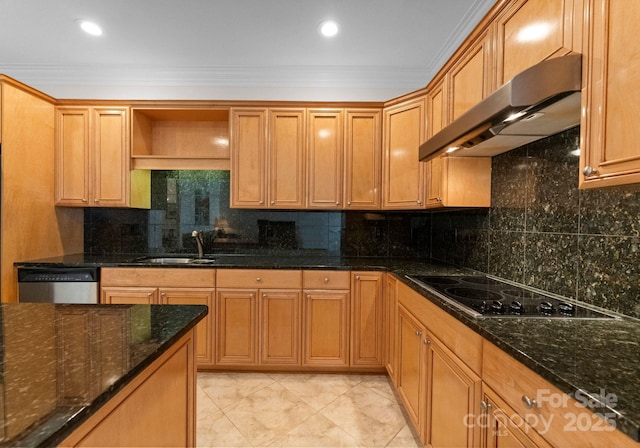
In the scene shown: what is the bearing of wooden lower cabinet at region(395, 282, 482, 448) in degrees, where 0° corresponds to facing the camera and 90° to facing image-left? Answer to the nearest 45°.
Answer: approximately 45°

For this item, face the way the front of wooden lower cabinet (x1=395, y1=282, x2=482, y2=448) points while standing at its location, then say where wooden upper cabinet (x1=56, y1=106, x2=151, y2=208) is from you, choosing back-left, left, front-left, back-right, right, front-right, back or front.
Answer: front-right

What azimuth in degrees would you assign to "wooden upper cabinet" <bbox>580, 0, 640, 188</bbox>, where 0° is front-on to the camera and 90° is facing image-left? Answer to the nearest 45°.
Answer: approximately 45°

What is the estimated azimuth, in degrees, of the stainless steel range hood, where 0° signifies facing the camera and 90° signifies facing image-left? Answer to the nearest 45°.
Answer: approximately 45°

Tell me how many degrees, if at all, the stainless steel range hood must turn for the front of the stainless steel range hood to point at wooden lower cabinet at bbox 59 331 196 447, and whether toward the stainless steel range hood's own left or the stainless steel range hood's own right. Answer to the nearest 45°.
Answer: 0° — it already faces it

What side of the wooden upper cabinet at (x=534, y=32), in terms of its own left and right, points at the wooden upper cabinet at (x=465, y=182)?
right

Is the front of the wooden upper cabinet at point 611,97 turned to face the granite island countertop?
yes
